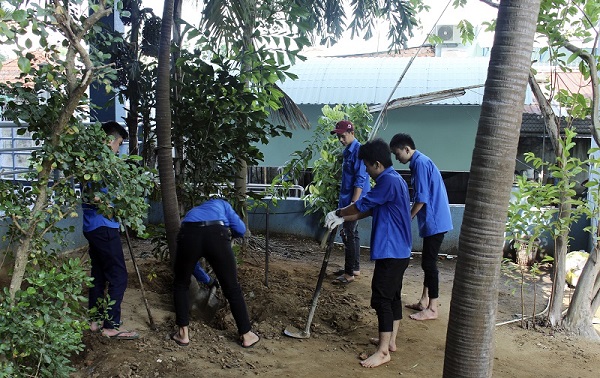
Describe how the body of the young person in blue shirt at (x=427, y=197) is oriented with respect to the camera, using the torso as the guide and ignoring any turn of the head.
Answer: to the viewer's left

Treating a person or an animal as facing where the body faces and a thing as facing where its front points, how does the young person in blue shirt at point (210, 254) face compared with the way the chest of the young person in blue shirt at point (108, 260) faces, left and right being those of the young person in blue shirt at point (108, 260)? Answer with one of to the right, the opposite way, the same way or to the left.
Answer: to the left

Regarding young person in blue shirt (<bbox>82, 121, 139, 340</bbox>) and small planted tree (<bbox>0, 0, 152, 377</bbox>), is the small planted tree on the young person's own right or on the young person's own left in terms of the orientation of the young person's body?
on the young person's own right

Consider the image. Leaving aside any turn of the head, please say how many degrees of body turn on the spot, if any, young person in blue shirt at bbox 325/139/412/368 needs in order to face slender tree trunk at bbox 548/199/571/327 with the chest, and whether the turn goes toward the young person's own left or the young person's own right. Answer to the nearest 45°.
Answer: approximately 135° to the young person's own right

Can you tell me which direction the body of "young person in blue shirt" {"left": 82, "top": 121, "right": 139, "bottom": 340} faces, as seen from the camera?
to the viewer's right

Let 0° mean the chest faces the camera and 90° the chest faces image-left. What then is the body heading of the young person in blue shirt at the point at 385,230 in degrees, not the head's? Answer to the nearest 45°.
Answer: approximately 90°

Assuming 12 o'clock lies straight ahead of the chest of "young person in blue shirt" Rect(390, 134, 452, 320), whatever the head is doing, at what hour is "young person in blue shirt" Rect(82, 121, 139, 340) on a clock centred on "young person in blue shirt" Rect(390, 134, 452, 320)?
"young person in blue shirt" Rect(82, 121, 139, 340) is roughly at 11 o'clock from "young person in blue shirt" Rect(390, 134, 452, 320).

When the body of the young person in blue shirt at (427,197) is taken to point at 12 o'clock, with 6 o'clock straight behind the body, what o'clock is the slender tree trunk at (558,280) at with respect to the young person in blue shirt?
The slender tree trunk is roughly at 5 o'clock from the young person in blue shirt.

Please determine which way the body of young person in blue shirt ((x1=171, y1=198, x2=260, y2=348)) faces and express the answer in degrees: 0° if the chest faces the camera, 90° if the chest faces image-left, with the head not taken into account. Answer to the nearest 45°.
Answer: approximately 180°
